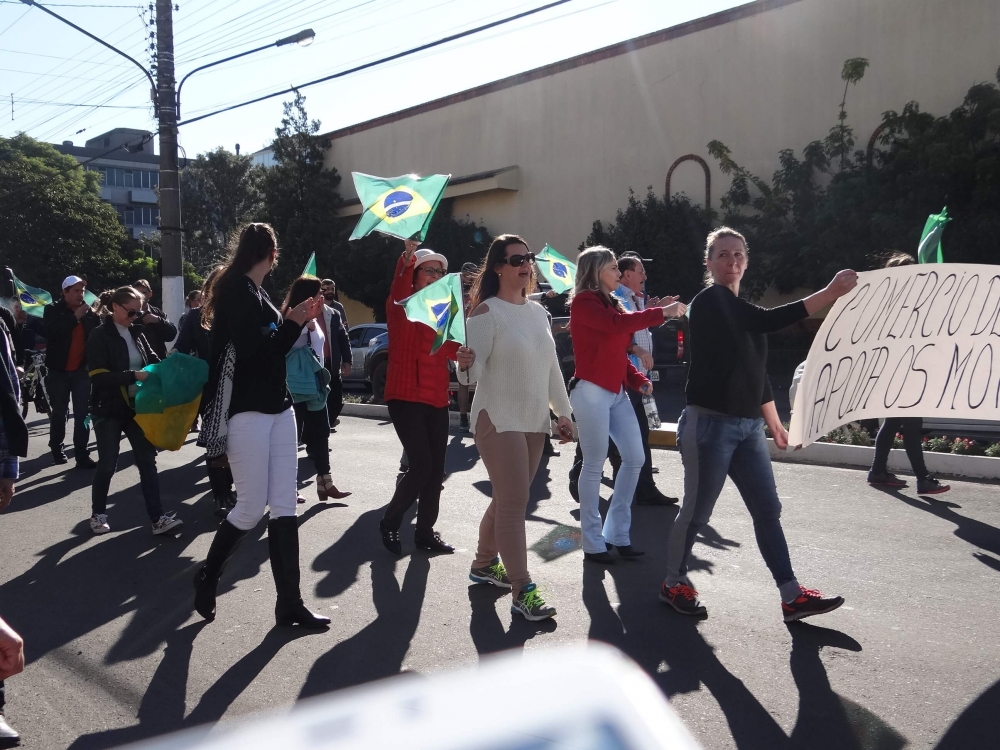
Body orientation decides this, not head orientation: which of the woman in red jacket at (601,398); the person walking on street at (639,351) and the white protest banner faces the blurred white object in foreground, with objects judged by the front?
the white protest banner

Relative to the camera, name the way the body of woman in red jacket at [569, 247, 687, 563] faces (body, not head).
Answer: to the viewer's right

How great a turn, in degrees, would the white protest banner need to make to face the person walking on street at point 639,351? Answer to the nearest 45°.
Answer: approximately 135° to its right

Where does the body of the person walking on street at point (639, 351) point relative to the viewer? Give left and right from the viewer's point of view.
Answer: facing to the right of the viewer

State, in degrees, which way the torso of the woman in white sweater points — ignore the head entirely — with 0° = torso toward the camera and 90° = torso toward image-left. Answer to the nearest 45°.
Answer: approximately 315°

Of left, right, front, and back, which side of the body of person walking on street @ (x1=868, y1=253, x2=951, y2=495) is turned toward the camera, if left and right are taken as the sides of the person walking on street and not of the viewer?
right

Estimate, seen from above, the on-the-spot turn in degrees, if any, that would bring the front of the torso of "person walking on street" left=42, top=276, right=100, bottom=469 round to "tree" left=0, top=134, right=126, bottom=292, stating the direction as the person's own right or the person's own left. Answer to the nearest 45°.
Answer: approximately 135° to the person's own left
